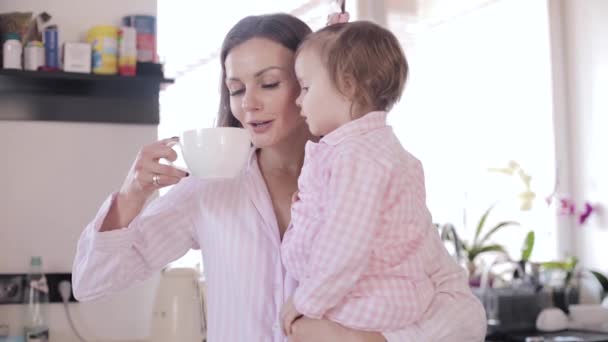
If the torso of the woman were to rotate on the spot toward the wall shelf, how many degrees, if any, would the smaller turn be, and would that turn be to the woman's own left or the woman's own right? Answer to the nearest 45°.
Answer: approximately 135° to the woman's own right

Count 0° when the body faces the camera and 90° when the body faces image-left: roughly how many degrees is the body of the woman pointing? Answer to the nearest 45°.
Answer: approximately 0°

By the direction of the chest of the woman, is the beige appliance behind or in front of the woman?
behind

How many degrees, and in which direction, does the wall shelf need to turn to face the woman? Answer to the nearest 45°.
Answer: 0° — it already faces them

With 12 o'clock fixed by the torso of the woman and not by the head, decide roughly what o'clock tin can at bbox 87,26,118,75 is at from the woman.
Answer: The tin can is roughly at 5 o'clock from the woman.

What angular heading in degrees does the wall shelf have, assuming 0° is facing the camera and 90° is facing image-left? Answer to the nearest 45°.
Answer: approximately 0°

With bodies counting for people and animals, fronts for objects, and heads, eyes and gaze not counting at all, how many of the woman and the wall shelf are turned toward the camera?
2

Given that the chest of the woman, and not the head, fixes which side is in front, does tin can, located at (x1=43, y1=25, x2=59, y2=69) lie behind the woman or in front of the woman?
behind
